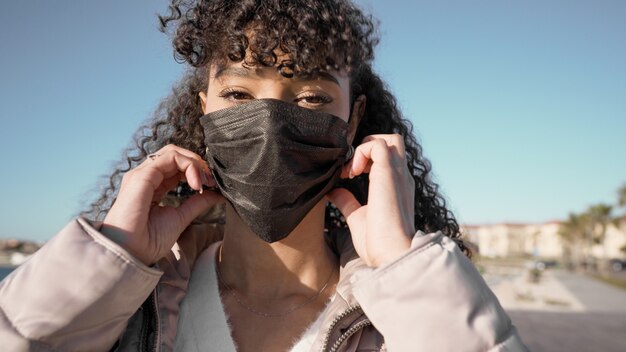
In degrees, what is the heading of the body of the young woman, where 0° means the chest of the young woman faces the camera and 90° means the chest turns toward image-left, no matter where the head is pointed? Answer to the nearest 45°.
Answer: approximately 0°
